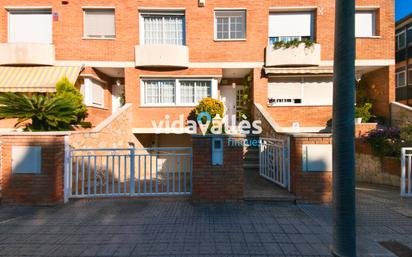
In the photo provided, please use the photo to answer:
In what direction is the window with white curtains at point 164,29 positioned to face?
toward the camera

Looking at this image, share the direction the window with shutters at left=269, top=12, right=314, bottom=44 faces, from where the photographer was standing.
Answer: facing the viewer

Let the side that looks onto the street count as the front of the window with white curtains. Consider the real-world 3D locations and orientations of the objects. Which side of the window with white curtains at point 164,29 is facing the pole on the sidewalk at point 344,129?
front

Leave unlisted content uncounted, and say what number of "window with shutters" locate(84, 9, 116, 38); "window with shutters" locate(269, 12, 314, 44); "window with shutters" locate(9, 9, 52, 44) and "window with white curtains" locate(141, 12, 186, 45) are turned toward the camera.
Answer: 4

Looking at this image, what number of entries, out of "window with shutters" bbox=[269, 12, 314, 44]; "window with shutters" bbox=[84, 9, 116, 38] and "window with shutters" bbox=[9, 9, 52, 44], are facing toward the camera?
3

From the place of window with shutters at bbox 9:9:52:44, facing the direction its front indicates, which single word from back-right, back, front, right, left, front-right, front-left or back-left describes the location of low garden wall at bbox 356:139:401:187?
front-left

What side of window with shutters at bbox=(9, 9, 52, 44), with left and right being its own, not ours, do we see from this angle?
front

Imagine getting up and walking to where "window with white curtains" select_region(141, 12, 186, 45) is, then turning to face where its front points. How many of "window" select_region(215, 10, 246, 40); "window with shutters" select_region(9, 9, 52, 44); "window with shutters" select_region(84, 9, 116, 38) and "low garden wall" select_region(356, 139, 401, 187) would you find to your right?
2

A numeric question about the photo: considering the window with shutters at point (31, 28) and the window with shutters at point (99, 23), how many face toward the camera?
2
